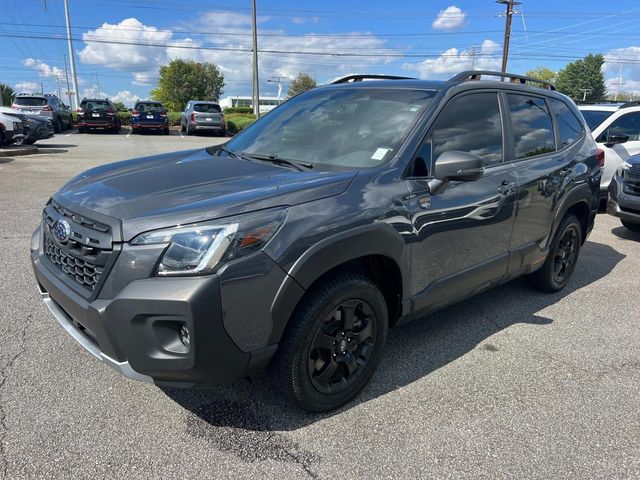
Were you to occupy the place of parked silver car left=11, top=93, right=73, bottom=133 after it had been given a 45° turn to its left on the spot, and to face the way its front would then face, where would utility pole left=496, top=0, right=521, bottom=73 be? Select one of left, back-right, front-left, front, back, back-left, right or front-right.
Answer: right

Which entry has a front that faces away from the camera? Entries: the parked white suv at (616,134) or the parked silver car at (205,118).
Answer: the parked silver car

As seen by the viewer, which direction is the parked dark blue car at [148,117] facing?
away from the camera

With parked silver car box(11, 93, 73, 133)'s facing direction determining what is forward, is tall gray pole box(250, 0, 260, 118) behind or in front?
in front

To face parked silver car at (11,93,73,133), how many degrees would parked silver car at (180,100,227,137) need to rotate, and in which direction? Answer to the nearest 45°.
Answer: approximately 90° to its left

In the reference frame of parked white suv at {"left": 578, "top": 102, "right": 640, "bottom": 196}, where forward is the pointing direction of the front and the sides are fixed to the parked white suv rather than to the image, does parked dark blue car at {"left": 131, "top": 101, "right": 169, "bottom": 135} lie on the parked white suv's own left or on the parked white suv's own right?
on the parked white suv's own right

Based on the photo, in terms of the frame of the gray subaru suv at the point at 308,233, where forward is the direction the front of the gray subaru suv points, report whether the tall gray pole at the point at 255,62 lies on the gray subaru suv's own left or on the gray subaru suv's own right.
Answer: on the gray subaru suv's own right

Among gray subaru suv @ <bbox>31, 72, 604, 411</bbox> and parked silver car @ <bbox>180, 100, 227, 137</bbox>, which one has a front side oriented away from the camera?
the parked silver car

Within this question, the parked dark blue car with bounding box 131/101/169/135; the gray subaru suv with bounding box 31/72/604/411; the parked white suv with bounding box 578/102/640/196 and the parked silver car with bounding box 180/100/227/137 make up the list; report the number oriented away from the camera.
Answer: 2

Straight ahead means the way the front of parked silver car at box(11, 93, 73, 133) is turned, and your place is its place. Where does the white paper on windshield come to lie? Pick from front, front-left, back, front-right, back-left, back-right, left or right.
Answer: back-right

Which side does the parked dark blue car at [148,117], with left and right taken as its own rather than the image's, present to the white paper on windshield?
back

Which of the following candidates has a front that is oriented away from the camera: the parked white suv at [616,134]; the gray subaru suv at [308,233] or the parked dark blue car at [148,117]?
the parked dark blue car

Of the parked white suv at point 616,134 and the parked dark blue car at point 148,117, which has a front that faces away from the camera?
the parked dark blue car

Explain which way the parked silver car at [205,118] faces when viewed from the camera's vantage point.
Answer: facing away from the viewer

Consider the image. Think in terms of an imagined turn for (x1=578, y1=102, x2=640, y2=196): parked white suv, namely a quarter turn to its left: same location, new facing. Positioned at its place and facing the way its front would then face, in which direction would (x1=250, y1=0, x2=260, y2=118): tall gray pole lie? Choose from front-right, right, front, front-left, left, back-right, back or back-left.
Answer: back

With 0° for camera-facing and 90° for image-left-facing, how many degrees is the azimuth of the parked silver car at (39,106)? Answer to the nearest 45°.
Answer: approximately 225°

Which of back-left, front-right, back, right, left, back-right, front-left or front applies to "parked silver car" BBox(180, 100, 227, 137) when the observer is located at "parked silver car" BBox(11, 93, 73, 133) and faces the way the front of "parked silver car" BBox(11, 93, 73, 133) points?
front-right
